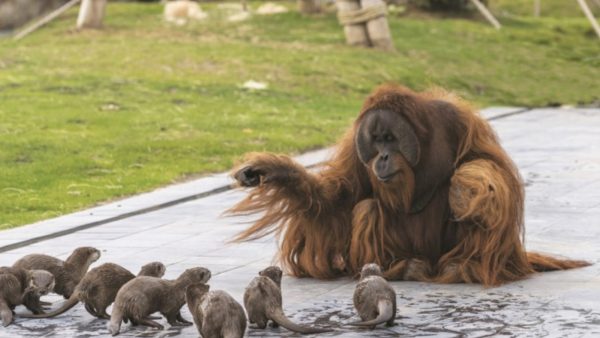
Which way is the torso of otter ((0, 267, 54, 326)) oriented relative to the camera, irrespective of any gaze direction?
to the viewer's right

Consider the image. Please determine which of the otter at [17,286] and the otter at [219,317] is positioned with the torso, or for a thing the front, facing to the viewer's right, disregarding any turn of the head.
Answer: the otter at [17,286]

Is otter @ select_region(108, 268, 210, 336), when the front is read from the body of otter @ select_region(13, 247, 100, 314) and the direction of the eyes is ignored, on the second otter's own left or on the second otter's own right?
on the second otter's own right

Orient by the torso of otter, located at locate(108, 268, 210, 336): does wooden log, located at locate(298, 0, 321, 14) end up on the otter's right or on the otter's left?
on the otter's left

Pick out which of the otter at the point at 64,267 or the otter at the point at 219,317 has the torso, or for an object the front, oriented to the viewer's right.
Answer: the otter at the point at 64,267

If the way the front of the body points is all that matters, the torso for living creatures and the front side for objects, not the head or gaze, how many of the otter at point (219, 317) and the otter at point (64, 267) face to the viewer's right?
1

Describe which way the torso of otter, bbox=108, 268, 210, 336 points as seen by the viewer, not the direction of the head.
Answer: to the viewer's right

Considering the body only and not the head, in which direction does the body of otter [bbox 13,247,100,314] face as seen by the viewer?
to the viewer's right

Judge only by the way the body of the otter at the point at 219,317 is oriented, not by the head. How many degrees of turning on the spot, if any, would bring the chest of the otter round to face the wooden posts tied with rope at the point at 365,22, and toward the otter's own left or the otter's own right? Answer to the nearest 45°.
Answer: approximately 45° to the otter's own right

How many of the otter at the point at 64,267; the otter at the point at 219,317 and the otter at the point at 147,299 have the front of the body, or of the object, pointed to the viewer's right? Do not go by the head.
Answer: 2
